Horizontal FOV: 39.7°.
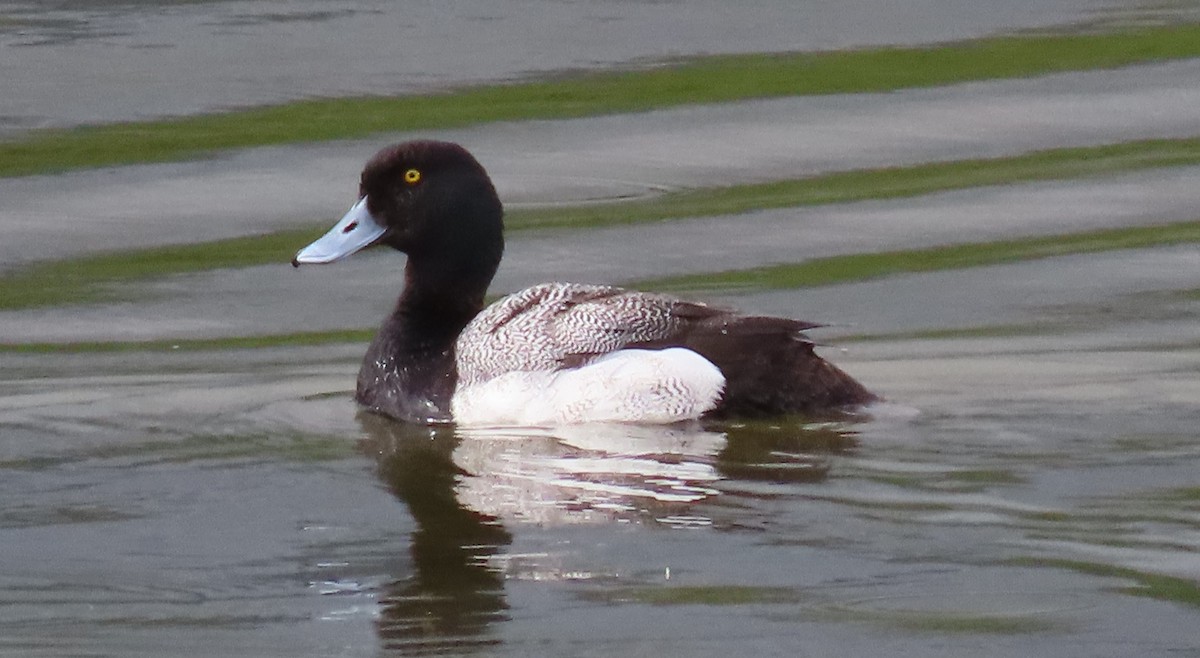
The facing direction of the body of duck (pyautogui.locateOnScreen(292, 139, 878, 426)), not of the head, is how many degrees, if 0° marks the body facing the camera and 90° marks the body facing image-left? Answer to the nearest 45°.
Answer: approximately 90°
